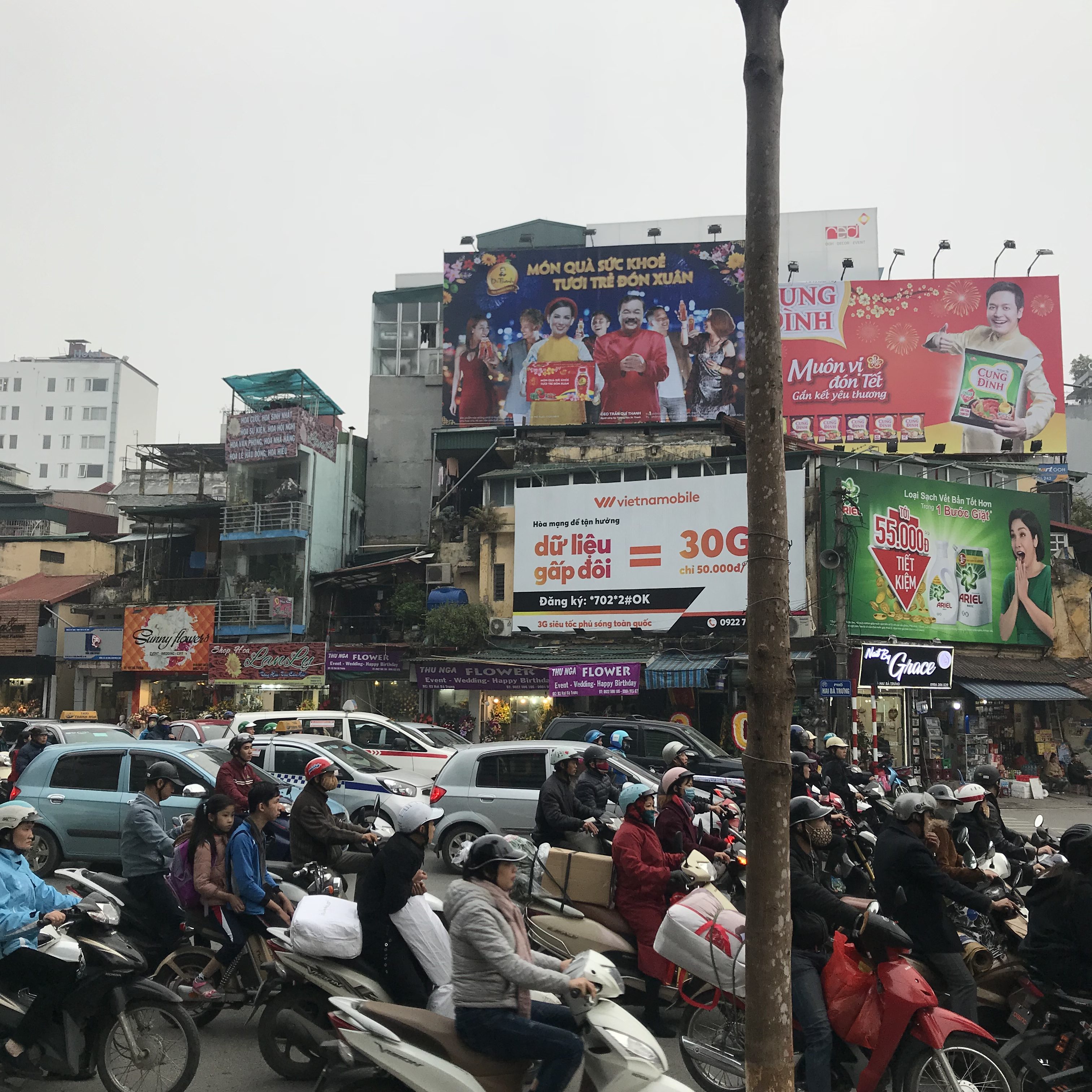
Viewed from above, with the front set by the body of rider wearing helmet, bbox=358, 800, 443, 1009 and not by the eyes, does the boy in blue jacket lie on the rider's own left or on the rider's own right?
on the rider's own left

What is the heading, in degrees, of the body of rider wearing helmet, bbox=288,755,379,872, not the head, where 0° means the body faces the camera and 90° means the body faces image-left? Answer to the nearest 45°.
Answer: approximately 270°

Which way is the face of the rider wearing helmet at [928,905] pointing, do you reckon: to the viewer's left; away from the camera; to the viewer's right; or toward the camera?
to the viewer's right

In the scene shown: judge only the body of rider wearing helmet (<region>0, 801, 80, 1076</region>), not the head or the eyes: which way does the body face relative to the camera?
to the viewer's right

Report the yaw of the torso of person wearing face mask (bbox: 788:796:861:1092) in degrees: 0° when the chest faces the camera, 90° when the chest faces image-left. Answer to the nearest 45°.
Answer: approximately 270°

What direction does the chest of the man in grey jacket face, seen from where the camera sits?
to the viewer's right

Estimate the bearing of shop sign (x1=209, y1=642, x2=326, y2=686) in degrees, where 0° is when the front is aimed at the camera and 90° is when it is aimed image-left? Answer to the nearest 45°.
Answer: approximately 0°

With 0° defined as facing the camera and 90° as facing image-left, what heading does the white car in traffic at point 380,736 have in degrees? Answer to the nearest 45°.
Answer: approximately 270°
